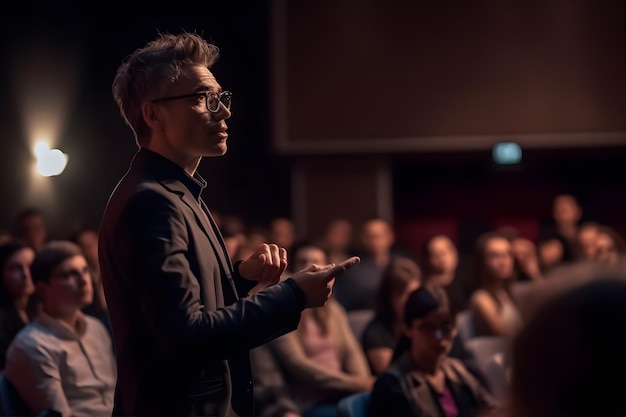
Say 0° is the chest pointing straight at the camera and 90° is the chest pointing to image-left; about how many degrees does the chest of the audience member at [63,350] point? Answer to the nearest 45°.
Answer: approximately 315°

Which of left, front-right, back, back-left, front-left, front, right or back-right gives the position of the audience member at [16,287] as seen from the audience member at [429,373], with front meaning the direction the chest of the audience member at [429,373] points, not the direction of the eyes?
back-right

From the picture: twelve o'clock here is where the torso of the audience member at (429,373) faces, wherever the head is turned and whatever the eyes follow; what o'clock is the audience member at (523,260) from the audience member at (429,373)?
the audience member at (523,260) is roughly at 8 o'clock from the audience member at (429,373).

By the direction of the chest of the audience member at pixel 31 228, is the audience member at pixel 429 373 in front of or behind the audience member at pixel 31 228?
in front

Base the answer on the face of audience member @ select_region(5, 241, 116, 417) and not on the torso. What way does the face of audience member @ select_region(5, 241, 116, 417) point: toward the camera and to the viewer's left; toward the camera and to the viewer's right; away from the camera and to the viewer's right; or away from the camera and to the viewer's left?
toward the camera and to the viewer's right

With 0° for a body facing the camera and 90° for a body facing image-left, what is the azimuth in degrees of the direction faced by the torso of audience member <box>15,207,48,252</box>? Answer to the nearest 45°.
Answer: approximately 315°

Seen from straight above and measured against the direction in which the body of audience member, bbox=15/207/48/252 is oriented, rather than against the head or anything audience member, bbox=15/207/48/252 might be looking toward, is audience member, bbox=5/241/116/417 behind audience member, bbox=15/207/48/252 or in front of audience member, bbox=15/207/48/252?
in front

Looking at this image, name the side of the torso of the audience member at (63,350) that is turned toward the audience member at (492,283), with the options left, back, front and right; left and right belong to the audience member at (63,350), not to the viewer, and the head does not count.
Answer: left

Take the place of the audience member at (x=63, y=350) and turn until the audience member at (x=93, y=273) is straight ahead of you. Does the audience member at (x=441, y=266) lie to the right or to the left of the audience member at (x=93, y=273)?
right
